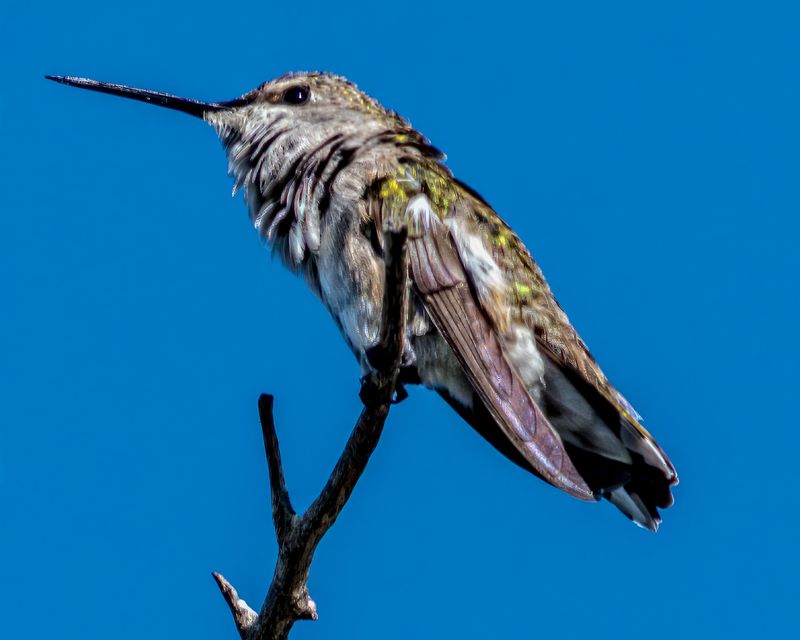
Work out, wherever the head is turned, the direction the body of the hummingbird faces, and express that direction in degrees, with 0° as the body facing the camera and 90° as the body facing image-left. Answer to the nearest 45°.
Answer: approximately 90°
